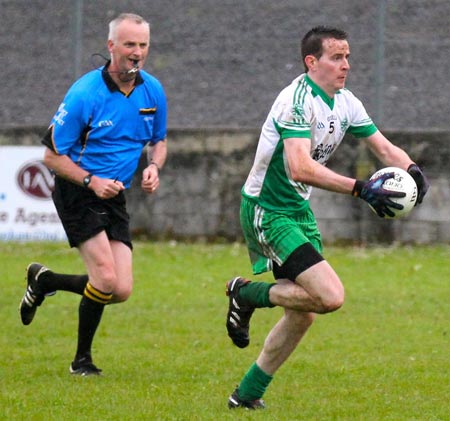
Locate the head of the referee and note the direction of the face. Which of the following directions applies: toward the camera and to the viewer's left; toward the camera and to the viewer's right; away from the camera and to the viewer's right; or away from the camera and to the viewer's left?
toward the camera and to the viewer's right

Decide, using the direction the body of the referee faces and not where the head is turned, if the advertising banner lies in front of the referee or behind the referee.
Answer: behind

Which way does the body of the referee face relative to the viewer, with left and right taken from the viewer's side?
facing the viewer and to the right of the viewer

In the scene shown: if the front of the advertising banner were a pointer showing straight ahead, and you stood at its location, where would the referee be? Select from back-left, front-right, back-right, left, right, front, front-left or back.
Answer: front

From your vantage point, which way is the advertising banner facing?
toward the camera

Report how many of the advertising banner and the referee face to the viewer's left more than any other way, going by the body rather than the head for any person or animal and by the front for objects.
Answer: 0
